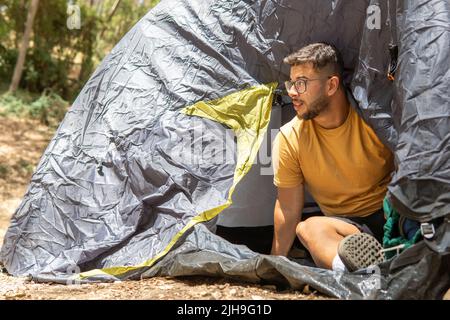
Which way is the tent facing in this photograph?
toward the camera

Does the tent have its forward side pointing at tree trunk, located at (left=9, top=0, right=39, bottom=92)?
no
